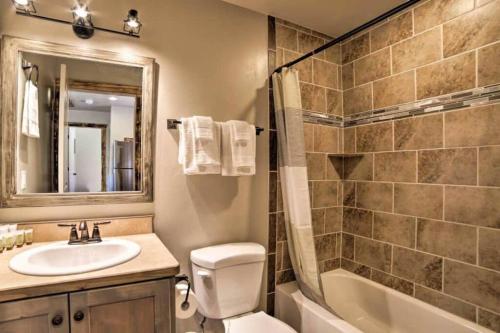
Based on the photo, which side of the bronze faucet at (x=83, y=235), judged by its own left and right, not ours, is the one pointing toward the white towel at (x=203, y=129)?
left

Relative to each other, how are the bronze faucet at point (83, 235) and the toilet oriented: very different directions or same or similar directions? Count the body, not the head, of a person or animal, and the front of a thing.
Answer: same or similar directions

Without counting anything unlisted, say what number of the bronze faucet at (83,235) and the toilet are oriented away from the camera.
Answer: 0

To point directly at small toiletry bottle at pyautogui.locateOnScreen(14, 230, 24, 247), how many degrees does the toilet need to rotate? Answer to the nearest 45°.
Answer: approximately 135° to its right

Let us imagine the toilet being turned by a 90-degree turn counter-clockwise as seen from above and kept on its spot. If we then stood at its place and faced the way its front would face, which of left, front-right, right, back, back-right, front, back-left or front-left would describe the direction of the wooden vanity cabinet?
back

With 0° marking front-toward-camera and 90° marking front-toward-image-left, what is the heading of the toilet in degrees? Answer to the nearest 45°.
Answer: approximately 315°

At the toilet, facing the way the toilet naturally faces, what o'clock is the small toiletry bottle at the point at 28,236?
The small toiletry bottle is roughly at 4 o'clock from the toilet.

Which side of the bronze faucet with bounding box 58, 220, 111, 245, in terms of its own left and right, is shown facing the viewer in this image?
front

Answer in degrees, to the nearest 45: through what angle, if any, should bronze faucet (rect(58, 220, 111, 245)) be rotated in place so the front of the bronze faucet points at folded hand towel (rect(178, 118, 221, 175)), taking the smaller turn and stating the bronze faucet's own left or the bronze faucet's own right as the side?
approximately 90° to the bronze faucet's own left
